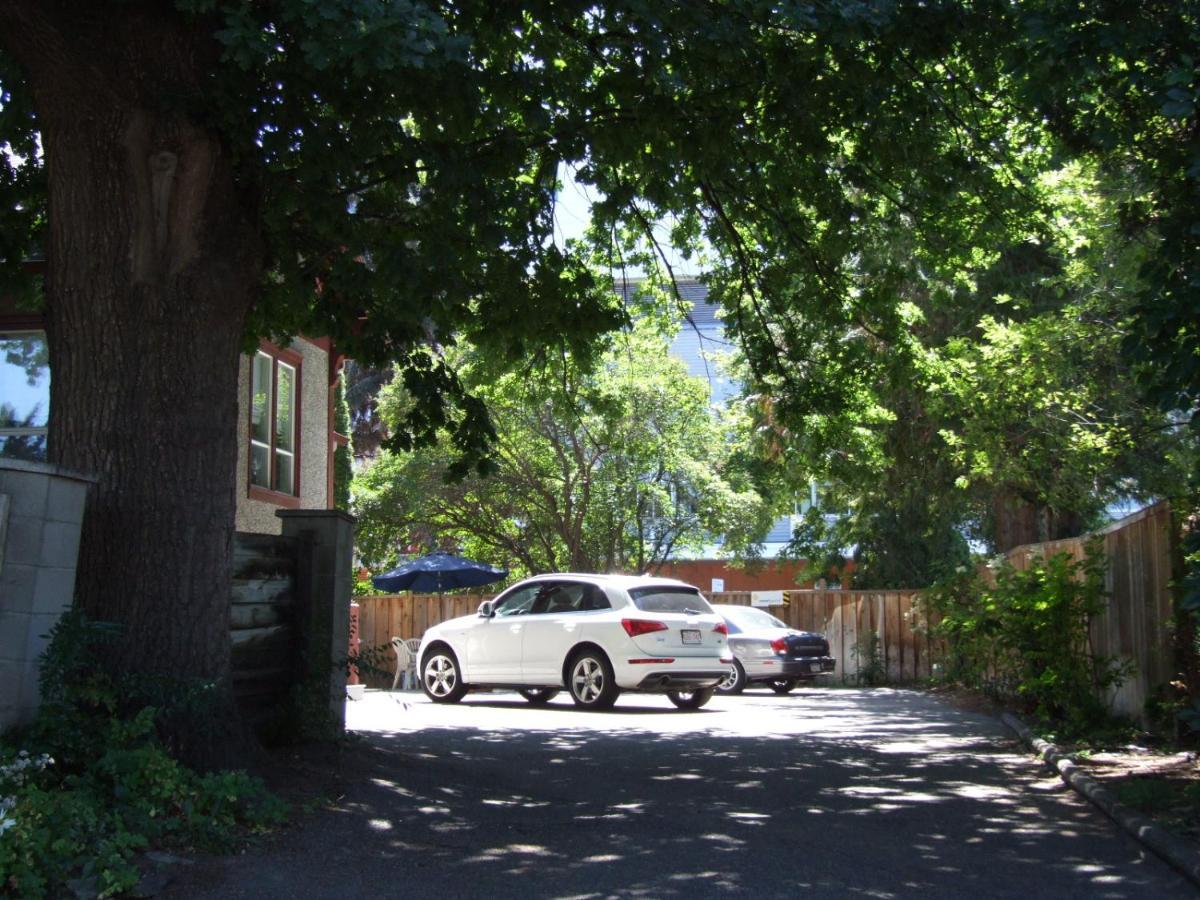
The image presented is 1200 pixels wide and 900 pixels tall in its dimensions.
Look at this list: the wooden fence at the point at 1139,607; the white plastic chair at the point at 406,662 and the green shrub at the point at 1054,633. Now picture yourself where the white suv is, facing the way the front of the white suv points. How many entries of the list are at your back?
2

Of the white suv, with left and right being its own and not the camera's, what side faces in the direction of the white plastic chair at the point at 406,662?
front

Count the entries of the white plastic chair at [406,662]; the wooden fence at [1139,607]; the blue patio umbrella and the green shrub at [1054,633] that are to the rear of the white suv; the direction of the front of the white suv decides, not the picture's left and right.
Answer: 2

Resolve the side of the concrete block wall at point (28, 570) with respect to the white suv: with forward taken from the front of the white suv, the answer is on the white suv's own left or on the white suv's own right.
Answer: on the white suv's own left

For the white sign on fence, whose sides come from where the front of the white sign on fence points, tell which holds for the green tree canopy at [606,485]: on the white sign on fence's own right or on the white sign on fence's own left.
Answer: on the white sign on fence's own right

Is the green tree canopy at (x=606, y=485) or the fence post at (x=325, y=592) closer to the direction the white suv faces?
the green tree canopy

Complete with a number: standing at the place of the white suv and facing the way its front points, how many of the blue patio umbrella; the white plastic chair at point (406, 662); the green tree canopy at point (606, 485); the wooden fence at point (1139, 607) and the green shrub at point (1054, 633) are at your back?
2

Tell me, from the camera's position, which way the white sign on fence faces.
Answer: facing the viewer

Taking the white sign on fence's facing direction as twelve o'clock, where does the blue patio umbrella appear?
The blue patio umbrella is roughly at 2 o'clock from the white sign on fence.

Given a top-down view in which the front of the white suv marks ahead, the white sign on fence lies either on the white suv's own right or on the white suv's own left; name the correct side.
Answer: on the white suv's own right

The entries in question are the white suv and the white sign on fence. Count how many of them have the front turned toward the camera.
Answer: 1

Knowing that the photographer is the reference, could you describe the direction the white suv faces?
facing away from the viewer and to the left of the viewer

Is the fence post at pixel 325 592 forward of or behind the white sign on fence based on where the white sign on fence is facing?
forward

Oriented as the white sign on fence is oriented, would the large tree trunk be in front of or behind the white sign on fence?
in front

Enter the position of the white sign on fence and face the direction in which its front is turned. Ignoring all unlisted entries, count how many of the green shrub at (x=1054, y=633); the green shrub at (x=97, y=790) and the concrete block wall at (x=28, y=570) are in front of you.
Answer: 3

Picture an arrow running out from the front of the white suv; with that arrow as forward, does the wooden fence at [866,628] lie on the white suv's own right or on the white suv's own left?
on the white suv's own right

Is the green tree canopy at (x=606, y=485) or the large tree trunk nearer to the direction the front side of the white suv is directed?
the green tree canopy
